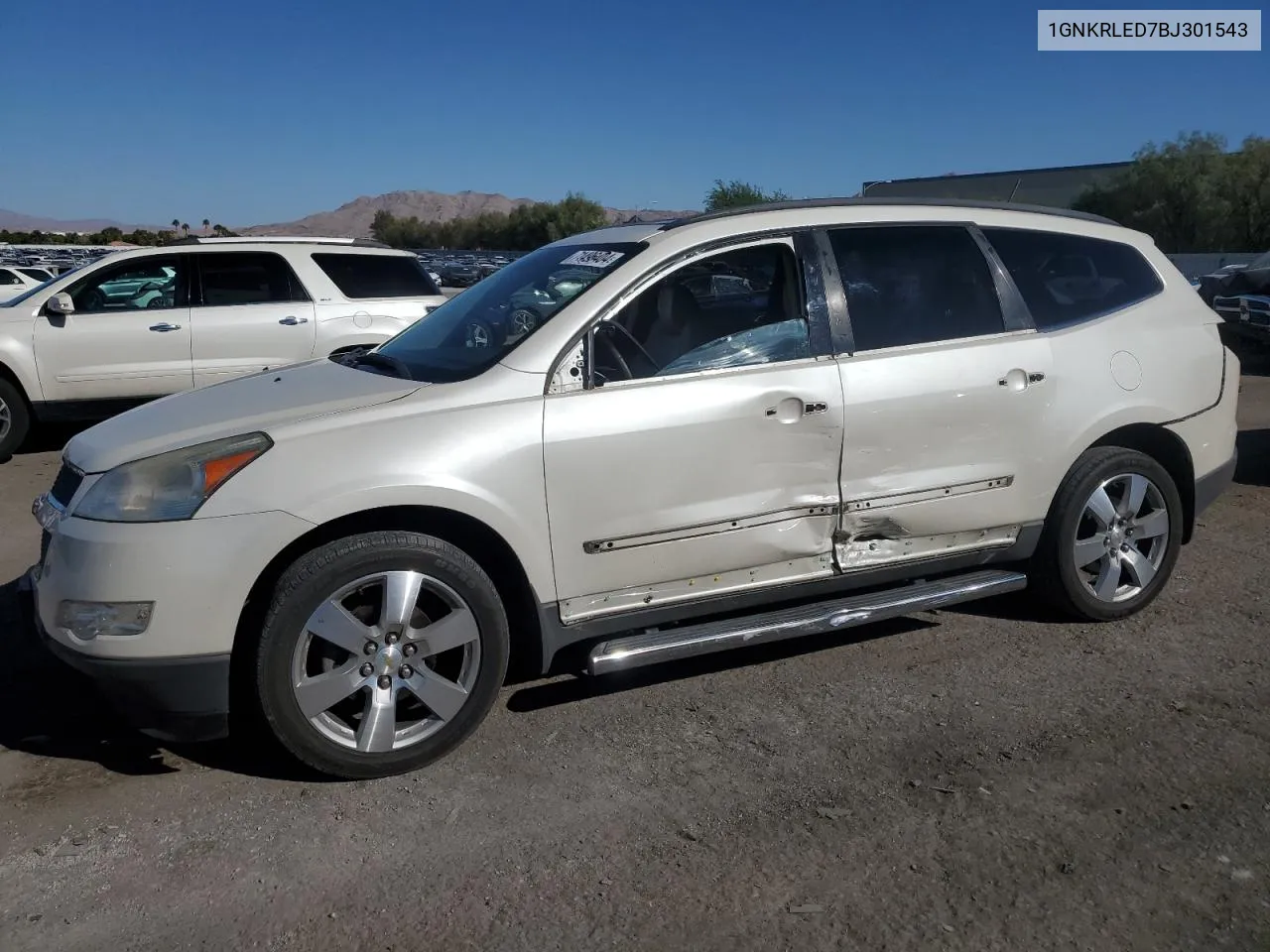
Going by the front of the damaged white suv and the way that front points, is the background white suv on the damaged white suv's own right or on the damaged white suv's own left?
on the damaged white suv's own right

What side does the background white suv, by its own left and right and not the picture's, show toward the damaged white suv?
left

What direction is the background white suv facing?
to the viewer's left

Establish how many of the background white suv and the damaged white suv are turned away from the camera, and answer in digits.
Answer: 0
